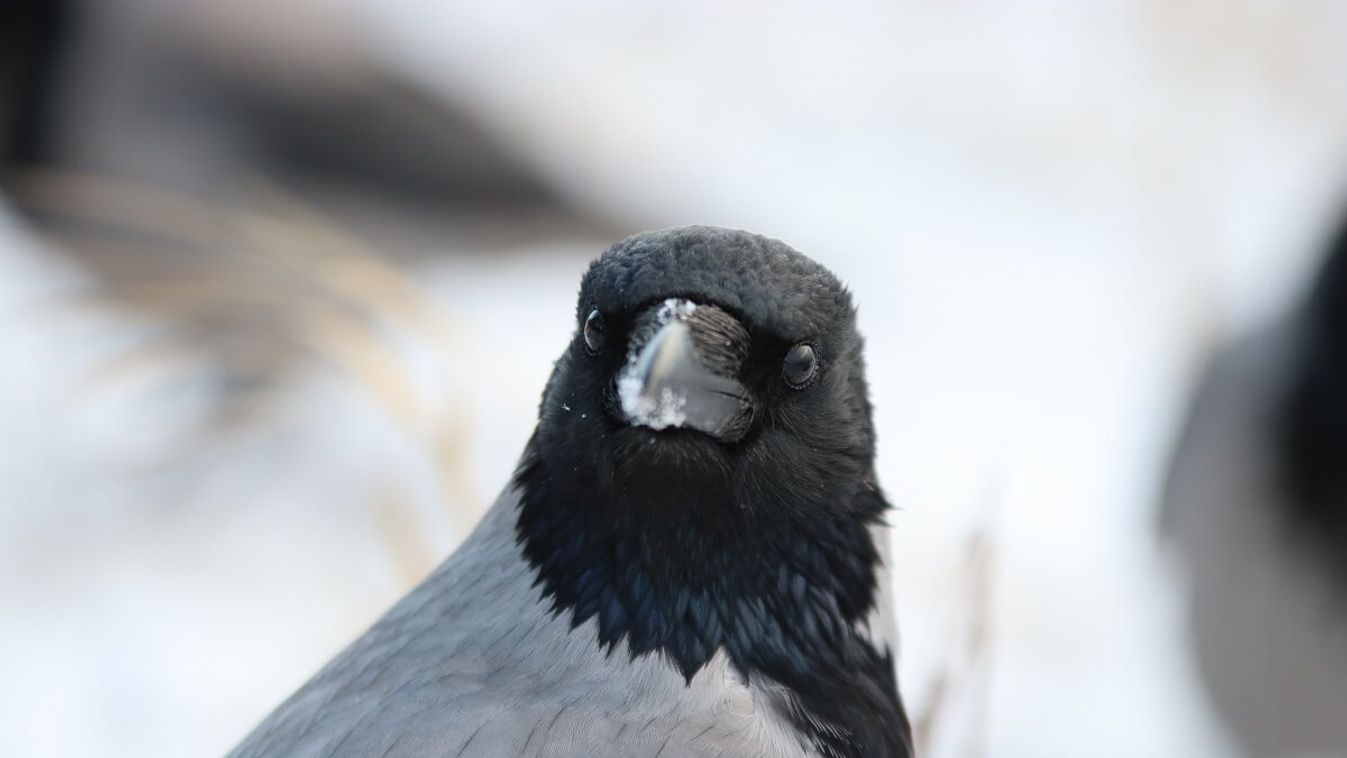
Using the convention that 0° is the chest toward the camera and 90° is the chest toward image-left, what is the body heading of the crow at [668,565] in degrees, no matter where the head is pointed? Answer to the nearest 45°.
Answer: approximately 315°
